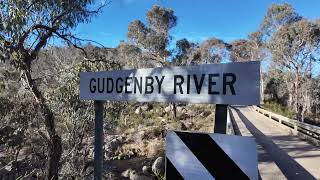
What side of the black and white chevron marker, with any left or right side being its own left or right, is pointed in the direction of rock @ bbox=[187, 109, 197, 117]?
back

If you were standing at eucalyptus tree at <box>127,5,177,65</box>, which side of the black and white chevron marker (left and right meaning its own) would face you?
back

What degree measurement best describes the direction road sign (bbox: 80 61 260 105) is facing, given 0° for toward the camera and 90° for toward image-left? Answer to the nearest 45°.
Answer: approximately 45°

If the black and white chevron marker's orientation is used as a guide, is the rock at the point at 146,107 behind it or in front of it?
behind

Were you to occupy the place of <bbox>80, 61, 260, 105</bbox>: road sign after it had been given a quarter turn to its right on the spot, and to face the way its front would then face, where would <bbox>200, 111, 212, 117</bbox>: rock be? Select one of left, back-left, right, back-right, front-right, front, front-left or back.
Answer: front-right

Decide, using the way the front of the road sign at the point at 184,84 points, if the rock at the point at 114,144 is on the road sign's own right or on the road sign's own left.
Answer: on the road sign's own right

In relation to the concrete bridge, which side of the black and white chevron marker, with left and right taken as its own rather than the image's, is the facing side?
back

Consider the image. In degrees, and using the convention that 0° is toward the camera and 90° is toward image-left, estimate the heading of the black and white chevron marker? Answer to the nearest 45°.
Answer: approximately 0°

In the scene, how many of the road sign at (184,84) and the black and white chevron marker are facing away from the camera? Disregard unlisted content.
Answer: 0

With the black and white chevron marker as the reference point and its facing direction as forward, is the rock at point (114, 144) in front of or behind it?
behind
